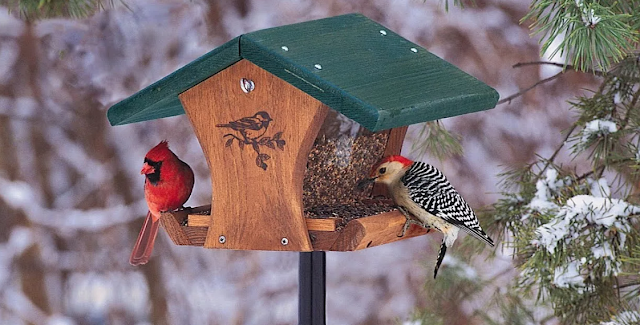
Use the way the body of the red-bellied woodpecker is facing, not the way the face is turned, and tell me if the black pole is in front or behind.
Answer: in front

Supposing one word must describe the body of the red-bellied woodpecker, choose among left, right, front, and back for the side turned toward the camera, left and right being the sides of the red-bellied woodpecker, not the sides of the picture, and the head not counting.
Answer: left

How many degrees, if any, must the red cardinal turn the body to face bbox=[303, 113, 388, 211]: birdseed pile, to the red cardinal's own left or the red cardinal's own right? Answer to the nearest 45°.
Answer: approximately 135° to the red cardinal's own left

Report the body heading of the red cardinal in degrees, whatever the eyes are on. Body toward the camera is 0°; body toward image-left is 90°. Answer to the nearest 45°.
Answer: approximately 45°
